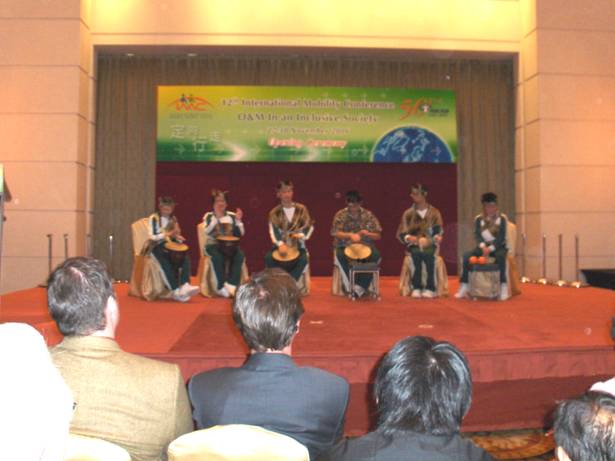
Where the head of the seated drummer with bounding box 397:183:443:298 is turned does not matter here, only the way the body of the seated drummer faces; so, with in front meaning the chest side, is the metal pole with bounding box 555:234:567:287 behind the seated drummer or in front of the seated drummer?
behind

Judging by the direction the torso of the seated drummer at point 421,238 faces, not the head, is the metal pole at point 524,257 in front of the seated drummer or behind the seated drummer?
behind

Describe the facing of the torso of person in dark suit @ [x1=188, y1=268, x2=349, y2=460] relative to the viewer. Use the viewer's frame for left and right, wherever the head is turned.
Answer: facing away from the viewer

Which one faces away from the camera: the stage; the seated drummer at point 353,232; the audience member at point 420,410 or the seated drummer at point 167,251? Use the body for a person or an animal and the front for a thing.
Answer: the audience member

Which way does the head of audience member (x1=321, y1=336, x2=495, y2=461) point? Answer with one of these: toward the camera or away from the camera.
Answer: away from the camera

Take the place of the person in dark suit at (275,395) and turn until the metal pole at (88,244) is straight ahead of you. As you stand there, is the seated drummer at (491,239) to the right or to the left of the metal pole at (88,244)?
right

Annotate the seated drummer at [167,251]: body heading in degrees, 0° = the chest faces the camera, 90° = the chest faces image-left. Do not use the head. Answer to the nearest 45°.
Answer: approximately 315°

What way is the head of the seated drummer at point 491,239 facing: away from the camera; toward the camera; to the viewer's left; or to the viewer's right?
toward the camera

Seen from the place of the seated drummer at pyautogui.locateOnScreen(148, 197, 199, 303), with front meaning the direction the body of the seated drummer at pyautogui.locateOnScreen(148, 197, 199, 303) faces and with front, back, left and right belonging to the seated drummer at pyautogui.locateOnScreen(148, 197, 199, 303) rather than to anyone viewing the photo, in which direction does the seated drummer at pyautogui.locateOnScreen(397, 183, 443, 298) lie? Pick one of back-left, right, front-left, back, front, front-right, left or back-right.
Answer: front-left

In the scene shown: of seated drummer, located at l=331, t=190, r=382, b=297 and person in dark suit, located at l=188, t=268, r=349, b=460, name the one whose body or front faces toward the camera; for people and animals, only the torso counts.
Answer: the seated drummer

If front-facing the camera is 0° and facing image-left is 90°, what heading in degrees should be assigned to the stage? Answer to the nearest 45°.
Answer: approximately 0°

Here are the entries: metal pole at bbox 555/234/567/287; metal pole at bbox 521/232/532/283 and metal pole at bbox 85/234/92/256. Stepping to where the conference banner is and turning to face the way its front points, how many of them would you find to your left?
2

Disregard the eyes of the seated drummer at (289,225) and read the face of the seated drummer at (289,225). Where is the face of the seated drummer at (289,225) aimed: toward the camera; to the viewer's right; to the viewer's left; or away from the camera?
toward the camera

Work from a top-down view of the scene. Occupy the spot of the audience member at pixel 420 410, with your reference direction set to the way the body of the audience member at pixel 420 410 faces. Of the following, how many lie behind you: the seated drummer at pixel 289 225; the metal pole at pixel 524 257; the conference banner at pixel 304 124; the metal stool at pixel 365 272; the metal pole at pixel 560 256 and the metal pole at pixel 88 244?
0

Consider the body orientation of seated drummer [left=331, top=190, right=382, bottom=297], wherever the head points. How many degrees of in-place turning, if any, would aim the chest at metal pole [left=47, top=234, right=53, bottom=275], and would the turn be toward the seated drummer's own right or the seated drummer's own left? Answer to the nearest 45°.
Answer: approximately 90° to the seated drummer's own right

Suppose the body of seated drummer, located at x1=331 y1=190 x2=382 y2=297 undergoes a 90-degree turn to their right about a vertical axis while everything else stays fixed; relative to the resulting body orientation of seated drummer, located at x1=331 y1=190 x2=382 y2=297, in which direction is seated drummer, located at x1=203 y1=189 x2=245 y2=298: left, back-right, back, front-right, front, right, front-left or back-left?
front

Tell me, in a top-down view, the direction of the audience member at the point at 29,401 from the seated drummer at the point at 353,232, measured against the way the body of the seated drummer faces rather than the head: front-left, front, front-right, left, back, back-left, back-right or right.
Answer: front

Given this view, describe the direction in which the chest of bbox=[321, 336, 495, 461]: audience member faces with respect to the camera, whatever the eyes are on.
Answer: away from the camera

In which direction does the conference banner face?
toward the camera

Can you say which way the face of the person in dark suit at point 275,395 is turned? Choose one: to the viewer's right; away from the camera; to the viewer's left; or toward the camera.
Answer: away from the camera

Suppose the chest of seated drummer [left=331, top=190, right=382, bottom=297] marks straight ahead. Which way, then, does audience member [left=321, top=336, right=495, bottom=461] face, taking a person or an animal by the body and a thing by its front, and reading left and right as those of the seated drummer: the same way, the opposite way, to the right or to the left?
the opposite way

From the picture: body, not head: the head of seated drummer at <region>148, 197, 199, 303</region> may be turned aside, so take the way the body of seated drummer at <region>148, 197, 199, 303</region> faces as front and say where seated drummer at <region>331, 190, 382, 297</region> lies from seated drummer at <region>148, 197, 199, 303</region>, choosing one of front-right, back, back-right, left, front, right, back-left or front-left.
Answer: front-left
